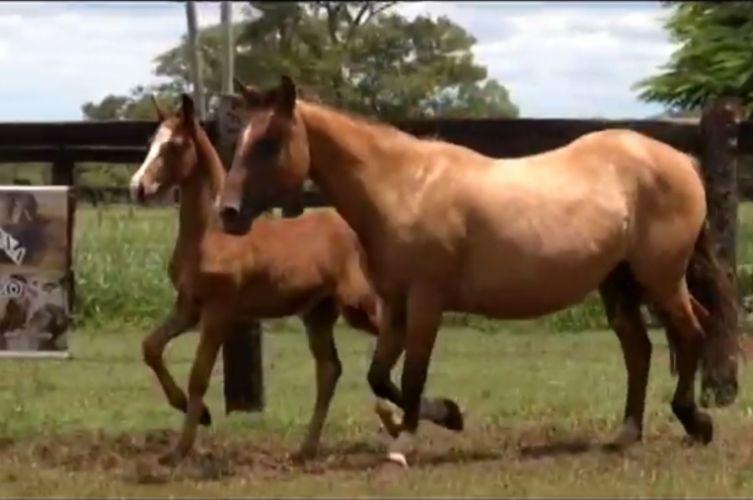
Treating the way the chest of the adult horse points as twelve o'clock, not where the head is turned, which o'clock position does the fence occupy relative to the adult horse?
The fence is roughly at 3 o'clock from the adult horse.

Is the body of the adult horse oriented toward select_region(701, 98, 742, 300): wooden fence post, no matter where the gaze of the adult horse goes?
no

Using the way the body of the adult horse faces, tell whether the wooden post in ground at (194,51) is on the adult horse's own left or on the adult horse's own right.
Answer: on the adult horse's own right

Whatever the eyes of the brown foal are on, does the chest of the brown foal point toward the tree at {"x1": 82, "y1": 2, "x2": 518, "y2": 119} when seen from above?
no

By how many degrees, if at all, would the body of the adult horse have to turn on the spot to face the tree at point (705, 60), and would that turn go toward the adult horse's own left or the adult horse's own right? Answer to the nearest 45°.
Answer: approximately 90° to the adult horse's own right

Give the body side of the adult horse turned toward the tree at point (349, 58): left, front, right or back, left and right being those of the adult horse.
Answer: right

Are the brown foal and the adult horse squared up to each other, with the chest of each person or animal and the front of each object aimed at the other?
no

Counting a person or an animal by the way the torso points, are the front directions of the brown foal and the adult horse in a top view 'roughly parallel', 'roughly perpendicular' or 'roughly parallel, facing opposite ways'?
roughly parallel

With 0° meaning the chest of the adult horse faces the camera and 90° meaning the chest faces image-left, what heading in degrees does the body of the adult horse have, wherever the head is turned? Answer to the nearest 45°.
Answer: approximately 90°

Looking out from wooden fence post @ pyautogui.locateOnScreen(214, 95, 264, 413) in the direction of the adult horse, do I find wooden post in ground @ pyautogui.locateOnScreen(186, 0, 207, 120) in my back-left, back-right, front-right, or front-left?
back-left

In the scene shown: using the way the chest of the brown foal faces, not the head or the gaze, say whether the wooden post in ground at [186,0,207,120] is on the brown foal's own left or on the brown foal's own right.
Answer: on the brown foal's own right

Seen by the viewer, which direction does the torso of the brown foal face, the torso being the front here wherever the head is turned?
to the viewer's left

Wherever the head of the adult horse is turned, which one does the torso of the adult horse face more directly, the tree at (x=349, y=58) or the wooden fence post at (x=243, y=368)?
the wooden fence post

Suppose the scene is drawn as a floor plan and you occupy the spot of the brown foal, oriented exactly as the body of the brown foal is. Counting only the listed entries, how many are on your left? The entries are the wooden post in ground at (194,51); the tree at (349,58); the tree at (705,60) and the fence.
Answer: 0
